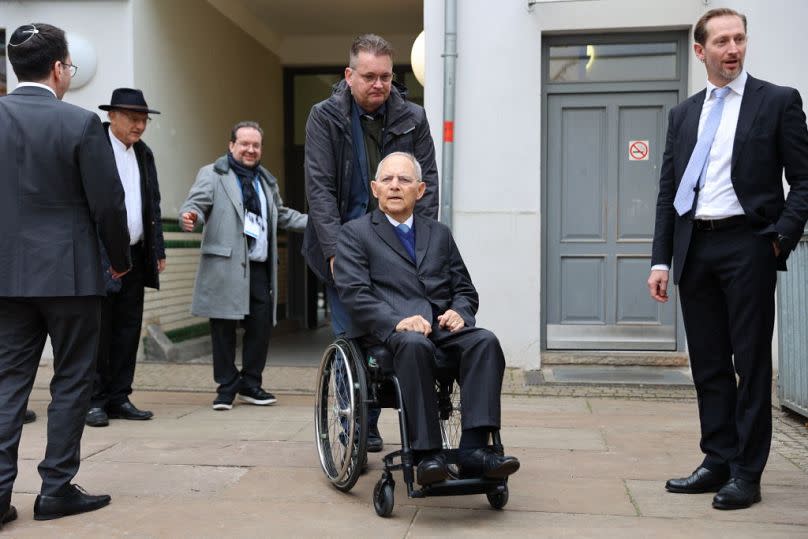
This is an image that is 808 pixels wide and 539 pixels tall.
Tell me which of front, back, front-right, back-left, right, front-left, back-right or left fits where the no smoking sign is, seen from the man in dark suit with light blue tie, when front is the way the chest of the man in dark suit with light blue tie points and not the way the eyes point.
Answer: back-right

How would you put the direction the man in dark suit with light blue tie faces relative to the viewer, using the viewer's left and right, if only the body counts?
facing the viewer and to the left of the viewer

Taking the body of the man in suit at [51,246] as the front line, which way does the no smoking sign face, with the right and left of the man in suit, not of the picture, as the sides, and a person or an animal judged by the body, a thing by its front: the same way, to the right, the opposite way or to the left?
the opposite way

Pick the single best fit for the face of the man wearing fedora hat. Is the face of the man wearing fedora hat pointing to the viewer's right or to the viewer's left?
to the viewer's right

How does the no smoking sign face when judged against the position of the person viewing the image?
facing the viewer

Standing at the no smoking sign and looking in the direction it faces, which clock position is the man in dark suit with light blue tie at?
The man in dark suit with light blue tie is roughly at 12 o'clock from the no smoking sign.

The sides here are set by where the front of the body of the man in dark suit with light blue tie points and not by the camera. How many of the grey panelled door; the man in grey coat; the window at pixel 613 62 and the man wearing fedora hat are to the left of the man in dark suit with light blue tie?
0

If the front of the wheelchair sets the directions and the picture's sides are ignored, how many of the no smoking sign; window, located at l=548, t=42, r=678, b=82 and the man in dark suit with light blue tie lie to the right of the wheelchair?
0

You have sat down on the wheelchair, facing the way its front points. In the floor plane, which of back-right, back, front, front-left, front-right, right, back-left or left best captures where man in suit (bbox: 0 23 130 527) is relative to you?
back-right

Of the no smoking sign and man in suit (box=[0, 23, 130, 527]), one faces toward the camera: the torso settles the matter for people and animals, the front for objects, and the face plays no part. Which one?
the no smoking sign

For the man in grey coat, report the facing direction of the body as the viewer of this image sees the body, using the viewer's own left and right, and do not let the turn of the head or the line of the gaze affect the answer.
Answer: facing the viewer and to the right of the viewer

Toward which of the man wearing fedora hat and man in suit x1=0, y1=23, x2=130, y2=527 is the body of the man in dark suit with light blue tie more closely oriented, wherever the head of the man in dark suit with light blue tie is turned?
the man in suit

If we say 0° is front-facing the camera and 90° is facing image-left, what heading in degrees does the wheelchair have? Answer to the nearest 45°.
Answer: approximately 315°

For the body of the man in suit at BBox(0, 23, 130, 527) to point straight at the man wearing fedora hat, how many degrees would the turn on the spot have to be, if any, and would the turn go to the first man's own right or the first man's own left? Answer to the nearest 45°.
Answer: approximately 45° to the first man's own left

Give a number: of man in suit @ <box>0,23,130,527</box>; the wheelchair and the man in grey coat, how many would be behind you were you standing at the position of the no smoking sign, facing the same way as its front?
0

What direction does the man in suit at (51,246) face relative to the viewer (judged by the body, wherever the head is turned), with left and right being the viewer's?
facing away from the viewer and to the right of the viewer

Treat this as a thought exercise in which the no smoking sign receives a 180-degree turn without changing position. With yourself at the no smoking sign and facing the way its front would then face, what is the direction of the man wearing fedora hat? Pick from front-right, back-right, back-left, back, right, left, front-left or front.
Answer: back-left

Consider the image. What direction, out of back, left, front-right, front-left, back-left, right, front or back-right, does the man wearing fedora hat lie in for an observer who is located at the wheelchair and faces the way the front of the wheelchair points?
back

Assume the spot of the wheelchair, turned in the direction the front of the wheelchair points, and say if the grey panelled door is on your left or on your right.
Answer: on your left

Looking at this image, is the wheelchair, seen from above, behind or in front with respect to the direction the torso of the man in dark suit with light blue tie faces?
in front

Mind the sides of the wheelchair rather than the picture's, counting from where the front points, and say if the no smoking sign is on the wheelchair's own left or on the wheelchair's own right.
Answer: on the wheelchair's own left

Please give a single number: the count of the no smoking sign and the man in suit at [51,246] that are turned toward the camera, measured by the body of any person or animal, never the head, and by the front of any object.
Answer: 1
